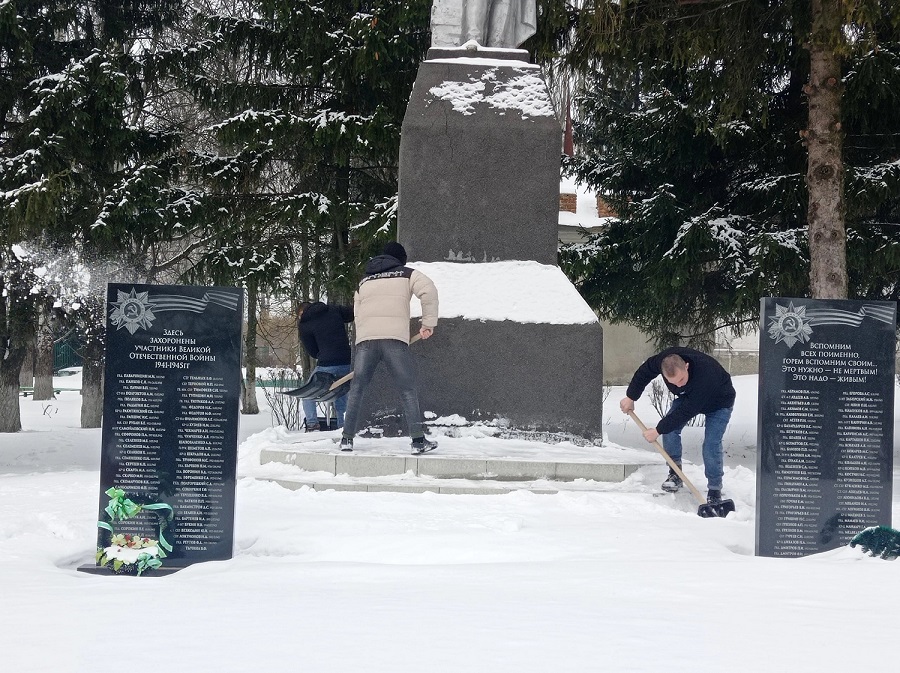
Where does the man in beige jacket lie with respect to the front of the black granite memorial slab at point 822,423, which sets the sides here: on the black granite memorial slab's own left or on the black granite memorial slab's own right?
on the black granite memorial slab's own right

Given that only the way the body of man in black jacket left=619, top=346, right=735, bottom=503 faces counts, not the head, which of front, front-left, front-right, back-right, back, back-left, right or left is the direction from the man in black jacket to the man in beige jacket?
front-right

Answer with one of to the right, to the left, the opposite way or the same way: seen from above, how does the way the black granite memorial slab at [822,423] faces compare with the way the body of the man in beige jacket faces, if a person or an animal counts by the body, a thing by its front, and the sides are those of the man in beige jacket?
the opposite way

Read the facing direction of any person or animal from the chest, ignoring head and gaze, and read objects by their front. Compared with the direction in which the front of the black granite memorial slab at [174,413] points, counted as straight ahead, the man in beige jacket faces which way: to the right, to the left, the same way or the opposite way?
the opposite way

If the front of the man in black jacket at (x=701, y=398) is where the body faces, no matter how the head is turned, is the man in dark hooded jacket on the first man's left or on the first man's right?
on the first man's right

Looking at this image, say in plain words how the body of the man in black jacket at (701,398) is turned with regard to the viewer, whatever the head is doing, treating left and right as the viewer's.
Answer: facing the viewer and to the left of the viewer

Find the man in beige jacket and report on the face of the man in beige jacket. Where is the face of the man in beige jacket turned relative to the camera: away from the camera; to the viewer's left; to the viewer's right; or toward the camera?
away from the camera

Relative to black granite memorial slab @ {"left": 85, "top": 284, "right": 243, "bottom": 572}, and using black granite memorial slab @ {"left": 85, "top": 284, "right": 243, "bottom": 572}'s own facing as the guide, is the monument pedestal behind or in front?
behind

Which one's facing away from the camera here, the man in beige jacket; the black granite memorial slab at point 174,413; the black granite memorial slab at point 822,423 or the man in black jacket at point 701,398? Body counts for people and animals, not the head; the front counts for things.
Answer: the man in beige jacket

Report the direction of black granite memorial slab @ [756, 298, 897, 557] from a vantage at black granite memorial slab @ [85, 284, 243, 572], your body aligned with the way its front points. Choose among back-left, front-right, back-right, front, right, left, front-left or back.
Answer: left

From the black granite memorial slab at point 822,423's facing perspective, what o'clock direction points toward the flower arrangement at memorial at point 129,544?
The flower arrangement at memorial is roughly at 2 o'clock from the black granite memorial slab.

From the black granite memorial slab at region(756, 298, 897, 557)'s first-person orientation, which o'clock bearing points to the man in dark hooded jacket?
The man in dark hooded jacket is roughly at 4 o'clock from the black granite memorial slab.

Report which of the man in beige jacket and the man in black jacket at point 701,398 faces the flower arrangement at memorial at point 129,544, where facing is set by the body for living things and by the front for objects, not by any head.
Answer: the man in black jacket

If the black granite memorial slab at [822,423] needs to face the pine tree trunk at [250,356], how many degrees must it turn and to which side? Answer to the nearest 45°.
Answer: approximately 135° to its right

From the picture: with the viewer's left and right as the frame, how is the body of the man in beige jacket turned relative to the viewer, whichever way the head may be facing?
facing away from the viewer

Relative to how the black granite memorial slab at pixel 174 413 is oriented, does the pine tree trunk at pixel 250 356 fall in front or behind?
behind

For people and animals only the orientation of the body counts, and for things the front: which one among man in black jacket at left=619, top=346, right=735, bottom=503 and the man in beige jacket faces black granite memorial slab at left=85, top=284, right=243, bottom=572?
the man in black jacket

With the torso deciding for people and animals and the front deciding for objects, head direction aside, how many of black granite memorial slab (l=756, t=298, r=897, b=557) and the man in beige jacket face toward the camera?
1
